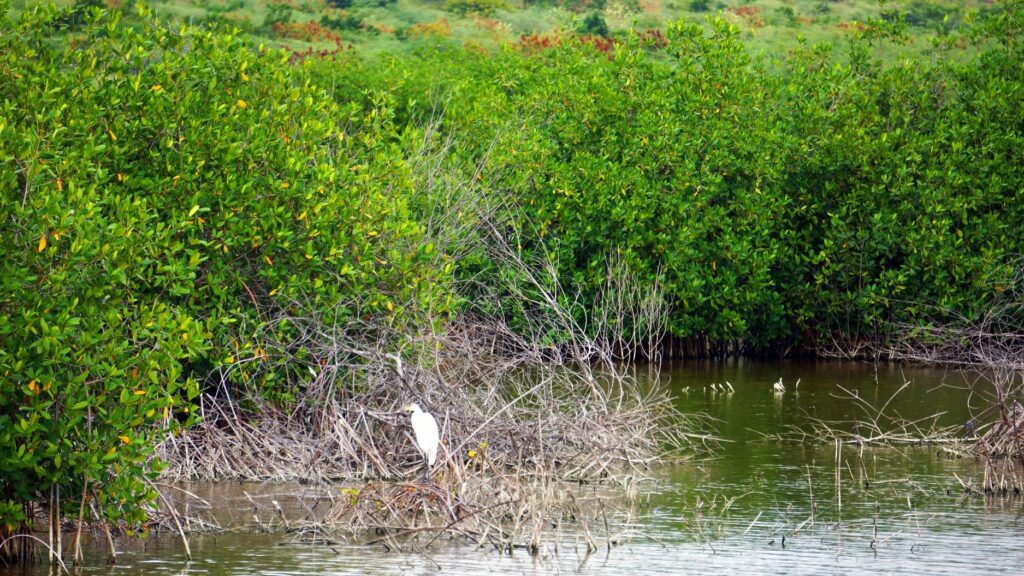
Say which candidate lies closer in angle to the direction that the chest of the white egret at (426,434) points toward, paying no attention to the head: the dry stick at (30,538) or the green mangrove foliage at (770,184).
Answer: the dry stick

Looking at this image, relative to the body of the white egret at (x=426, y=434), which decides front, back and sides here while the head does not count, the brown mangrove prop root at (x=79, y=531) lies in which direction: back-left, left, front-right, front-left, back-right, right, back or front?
front-left

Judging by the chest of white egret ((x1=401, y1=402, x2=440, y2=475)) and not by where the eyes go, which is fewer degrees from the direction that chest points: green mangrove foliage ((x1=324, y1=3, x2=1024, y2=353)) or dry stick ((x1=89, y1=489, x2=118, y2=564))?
the dry stick

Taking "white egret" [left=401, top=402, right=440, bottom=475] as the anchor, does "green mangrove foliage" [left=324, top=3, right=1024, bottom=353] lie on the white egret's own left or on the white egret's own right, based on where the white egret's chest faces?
on the white egret's own right

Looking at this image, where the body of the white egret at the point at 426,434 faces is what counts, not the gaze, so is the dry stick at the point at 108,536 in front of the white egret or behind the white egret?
in front

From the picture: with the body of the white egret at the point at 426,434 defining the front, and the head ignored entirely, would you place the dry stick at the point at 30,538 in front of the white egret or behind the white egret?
in front

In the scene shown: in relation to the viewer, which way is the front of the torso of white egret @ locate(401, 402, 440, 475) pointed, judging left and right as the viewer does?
facing to the left of the viewer
